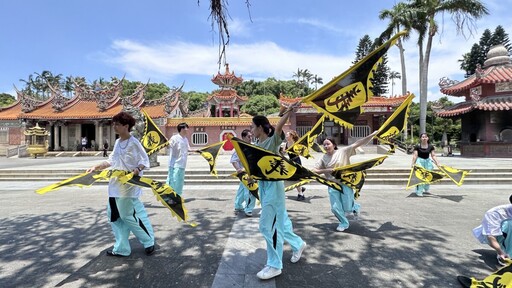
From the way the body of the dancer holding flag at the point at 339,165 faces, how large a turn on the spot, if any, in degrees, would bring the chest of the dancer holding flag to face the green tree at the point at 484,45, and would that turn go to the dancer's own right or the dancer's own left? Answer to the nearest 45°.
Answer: approximately 180°

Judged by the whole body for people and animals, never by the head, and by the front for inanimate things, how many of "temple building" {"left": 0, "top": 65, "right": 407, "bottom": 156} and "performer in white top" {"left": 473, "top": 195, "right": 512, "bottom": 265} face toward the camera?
1

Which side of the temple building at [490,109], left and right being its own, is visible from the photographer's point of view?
front

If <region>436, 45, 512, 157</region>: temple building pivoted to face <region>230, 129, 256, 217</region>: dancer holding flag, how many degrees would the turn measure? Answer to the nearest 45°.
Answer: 0° — it already faces them

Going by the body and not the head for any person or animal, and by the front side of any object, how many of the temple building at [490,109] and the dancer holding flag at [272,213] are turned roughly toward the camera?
1
